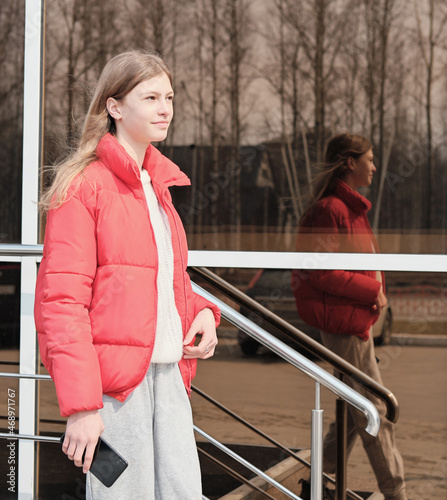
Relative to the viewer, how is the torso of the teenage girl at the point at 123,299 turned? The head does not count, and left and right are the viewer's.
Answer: facing the viewer and to the right of the viewer

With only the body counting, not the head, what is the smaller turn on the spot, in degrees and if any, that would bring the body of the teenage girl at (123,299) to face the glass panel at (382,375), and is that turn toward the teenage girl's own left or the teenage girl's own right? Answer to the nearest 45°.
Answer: approximately 90° to the teenage girl's own left
